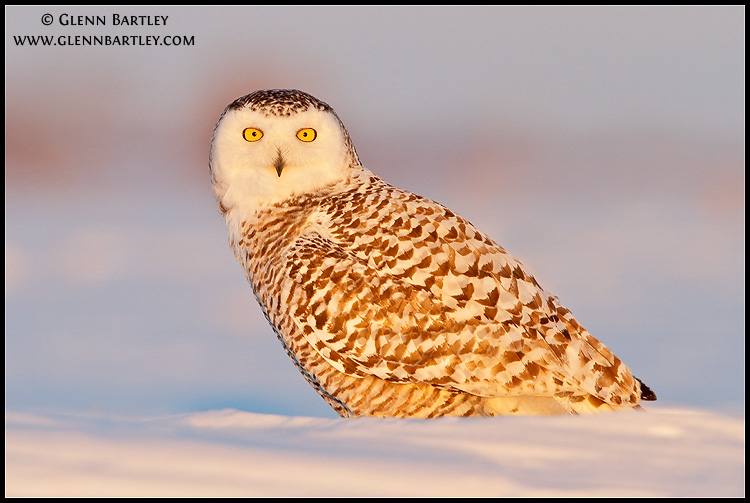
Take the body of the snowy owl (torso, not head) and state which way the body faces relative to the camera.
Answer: to the viewer's left
